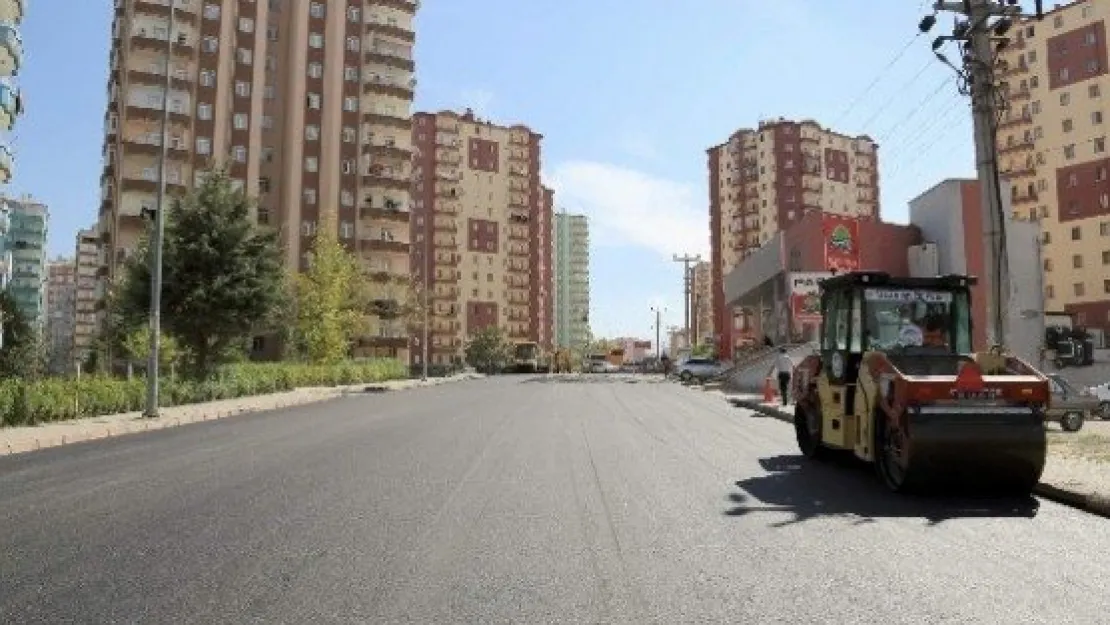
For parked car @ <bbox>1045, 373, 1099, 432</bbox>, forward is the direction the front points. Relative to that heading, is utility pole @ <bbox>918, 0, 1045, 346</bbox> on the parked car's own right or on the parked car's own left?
on the parked car's own right

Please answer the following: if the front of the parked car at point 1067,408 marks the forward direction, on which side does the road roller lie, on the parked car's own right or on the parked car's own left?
on the parked car's own right

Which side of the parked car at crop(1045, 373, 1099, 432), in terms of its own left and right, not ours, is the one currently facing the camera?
right
